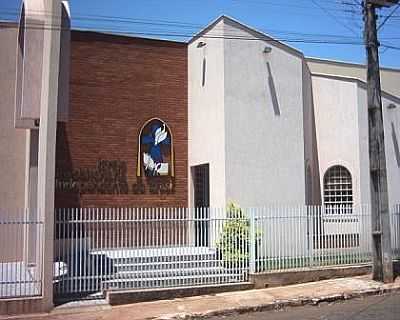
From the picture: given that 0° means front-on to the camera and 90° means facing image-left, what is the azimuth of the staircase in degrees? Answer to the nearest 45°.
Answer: approximately 0°

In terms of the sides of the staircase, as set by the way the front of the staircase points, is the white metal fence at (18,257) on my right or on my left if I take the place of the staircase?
on my right

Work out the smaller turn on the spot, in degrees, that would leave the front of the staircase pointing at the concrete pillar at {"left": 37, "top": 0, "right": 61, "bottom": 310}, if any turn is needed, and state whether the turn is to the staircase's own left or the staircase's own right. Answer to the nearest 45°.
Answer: approximately 45° to the staircase's own right

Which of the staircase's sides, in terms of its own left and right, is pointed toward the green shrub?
left

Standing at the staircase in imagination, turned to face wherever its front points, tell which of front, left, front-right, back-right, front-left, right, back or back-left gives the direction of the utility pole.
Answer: left

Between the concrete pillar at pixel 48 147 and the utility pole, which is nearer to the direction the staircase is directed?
the concrete pillar

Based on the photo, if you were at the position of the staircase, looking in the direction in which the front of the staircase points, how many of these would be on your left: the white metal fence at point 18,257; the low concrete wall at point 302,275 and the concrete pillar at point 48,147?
1

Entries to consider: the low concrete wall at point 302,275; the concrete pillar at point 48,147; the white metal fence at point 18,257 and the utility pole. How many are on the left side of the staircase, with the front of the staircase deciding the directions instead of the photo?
2

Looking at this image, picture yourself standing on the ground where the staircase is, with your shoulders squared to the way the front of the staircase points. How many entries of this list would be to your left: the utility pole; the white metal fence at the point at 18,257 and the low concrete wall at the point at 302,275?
2

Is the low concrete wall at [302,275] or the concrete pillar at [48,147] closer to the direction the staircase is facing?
the concrete pillar

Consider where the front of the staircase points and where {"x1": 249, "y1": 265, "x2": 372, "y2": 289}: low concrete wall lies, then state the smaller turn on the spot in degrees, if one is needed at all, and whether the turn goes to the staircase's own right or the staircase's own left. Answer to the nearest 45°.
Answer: approximately 90° to the staircase's own left
